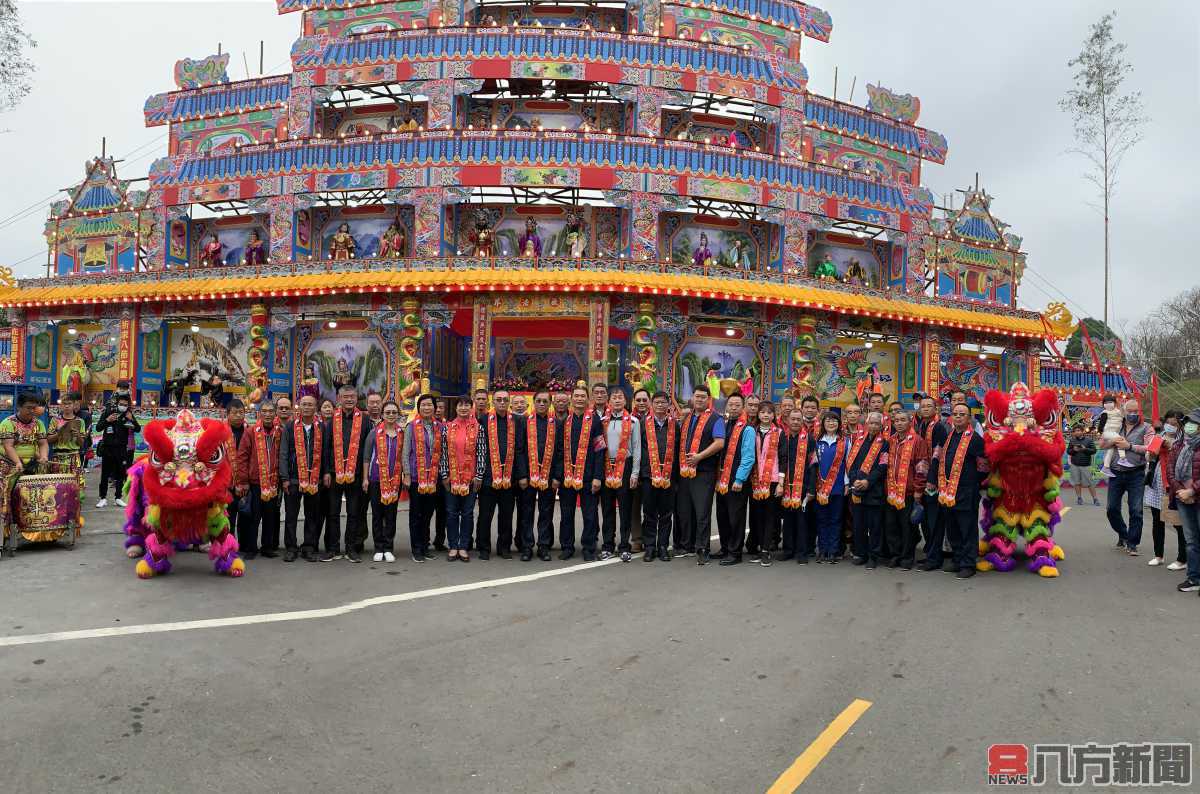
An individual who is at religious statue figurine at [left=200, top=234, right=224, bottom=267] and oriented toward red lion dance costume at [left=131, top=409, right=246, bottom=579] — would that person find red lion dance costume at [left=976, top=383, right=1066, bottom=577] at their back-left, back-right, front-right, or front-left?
front-left

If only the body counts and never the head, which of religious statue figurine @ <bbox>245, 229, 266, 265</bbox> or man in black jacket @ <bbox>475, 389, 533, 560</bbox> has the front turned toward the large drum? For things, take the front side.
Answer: the religious statue figurine

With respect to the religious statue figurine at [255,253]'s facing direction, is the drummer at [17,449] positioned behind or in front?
in front

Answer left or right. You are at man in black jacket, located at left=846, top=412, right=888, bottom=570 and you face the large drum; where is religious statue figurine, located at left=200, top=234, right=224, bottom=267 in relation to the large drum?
right

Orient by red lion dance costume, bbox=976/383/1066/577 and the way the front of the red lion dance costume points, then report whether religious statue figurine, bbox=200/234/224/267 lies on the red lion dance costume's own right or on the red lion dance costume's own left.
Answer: on the red lion dance costume's own right

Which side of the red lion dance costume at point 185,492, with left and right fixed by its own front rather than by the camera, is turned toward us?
front

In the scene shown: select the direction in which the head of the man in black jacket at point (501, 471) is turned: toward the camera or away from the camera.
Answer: toward the camera

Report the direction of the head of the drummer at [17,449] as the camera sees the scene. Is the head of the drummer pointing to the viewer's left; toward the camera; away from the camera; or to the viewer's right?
toward the camera

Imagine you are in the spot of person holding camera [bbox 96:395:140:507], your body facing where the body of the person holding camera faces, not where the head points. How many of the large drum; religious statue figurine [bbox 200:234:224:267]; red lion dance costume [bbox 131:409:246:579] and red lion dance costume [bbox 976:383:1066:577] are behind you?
1

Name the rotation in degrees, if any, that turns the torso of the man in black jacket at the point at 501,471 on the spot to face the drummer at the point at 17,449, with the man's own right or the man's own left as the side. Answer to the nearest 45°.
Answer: approximately 90° to the man's own right

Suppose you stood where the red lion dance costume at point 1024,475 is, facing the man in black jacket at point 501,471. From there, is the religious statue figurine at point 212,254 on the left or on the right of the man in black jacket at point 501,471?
right

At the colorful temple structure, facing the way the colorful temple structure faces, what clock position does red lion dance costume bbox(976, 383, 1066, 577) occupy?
The red lion dance costume is roughly at 11 o'clock from the colorful temple structure.

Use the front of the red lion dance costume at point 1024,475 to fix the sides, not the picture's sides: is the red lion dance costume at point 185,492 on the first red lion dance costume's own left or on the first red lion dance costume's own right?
on the first red lion dance costume's own right

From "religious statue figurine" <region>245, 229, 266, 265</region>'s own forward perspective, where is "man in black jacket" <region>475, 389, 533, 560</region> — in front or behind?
in front

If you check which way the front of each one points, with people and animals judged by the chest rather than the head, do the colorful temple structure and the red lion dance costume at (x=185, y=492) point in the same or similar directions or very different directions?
same or similar directions

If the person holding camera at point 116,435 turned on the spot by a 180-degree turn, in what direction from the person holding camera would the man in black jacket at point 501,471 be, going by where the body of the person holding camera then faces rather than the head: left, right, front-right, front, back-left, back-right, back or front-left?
back-right

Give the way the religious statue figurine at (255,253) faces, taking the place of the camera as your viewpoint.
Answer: facing the viewer

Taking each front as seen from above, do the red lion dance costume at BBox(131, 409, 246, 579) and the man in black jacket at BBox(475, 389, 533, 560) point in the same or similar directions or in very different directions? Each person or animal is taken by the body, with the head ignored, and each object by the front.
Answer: same or similar directions

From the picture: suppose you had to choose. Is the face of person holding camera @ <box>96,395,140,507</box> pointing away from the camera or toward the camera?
toward the camera

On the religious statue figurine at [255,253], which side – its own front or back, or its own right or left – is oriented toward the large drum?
front
